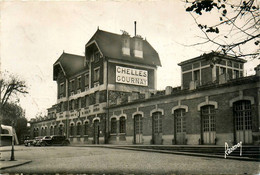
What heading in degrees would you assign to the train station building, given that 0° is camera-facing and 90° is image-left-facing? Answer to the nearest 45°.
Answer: approximately 45°

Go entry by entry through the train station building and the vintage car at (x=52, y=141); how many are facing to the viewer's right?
0

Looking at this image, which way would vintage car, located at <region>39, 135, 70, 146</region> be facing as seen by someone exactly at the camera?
facing to the left of the viewer
